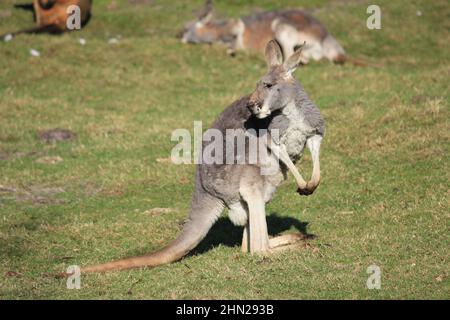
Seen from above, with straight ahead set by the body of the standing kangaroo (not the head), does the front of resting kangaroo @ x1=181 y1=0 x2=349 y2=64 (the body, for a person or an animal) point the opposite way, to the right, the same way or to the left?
the opposite way

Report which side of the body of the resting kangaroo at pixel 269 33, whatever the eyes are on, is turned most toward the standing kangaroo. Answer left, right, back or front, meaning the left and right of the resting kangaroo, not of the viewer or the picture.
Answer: left

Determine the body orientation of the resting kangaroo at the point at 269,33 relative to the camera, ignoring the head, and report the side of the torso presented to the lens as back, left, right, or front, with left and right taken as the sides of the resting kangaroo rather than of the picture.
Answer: left

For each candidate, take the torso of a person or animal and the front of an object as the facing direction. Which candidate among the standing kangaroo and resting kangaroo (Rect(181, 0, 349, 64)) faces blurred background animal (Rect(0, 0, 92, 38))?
the resting kangaroo

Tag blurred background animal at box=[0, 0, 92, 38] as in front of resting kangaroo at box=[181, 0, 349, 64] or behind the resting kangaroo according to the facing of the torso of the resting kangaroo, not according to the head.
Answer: in front

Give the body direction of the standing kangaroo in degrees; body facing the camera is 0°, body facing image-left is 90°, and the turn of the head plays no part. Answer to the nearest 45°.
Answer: approximately 270°

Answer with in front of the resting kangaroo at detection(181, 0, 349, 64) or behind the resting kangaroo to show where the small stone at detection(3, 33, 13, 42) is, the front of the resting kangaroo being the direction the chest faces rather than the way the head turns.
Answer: in front

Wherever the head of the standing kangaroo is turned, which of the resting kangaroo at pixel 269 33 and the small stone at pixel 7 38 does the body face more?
the resting kangaroo

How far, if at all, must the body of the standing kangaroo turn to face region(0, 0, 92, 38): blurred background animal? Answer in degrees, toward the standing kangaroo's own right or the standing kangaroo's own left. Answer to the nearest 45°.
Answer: approximately 90° to the standing kangaroo's own left

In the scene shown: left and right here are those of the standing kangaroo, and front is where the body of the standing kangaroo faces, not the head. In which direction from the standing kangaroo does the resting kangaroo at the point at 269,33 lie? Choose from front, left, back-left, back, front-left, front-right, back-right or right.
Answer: left

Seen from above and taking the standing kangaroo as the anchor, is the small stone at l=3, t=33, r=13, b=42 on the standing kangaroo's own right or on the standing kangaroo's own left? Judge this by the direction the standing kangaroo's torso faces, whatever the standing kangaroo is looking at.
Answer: on the standing kangaroo's own left
